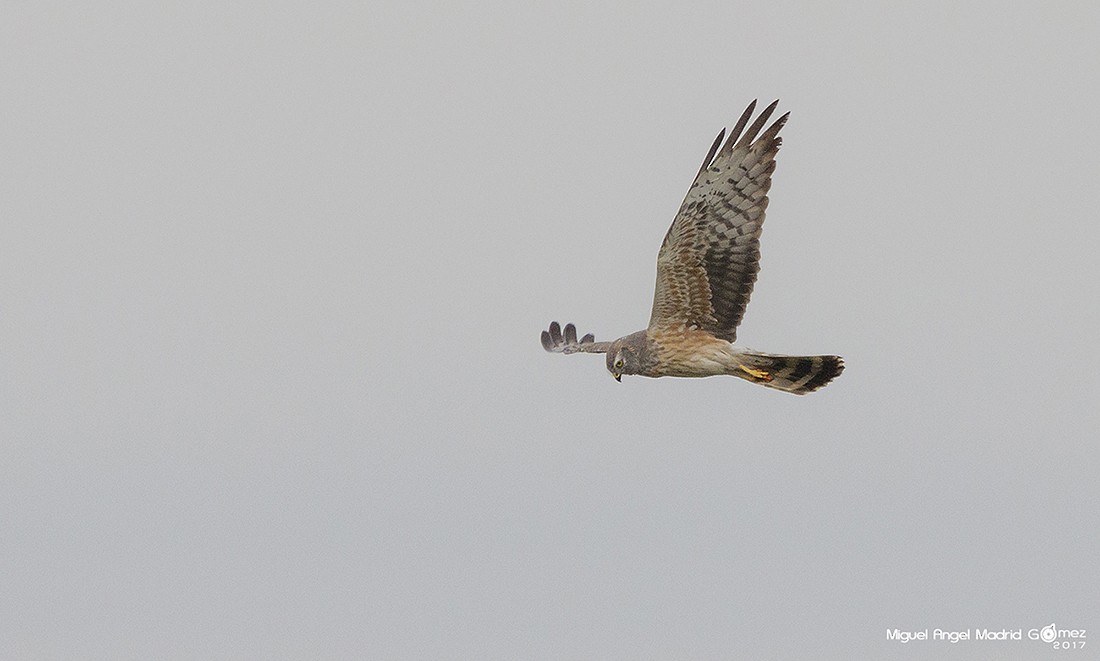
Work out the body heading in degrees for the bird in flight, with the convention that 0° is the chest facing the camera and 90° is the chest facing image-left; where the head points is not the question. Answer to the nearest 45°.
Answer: approximately 90°
